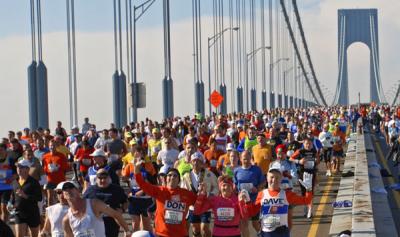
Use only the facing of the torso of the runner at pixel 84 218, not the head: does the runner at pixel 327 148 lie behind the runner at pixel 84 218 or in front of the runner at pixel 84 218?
behind

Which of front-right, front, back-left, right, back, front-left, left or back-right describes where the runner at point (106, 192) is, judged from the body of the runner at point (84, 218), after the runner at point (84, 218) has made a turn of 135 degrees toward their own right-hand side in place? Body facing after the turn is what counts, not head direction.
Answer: front

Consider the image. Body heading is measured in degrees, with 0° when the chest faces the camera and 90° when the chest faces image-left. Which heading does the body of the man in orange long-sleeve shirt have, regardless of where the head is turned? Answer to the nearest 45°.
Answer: approximately 0°

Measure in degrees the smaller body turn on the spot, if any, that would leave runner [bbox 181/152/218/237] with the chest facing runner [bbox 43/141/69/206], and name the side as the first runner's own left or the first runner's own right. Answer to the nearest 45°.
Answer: approximately 135° to the first runner's own right

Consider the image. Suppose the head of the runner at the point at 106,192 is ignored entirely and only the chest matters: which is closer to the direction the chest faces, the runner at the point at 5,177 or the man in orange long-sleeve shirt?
the man in orange long-sleeve shirt

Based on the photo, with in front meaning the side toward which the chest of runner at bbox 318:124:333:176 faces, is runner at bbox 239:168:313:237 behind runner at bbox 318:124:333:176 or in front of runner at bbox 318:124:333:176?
in front

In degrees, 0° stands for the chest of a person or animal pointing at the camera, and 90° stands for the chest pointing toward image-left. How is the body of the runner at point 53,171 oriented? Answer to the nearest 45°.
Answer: approximately 0°
